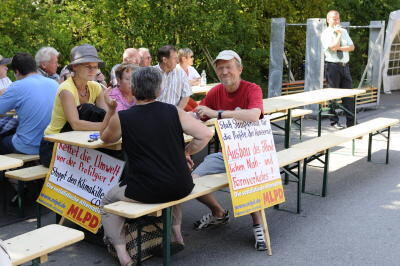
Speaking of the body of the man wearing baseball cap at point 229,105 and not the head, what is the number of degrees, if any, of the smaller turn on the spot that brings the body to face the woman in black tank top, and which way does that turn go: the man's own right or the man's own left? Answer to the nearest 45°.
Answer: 0° — they already face them

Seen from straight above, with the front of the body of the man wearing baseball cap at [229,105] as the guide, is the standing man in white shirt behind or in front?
behind

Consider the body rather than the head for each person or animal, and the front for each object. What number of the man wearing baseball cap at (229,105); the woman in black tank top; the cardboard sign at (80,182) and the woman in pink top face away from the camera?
1

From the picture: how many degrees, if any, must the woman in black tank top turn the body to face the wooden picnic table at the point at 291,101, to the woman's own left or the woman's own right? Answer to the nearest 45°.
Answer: approximately 45° to the woman's own right

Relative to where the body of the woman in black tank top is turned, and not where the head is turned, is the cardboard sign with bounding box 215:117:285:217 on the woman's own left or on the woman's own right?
on the woman's own right

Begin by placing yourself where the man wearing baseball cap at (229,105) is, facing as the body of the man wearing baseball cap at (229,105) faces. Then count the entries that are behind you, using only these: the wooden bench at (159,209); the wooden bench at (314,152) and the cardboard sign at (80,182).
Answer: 1

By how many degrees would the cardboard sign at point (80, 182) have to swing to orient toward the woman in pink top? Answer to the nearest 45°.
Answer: approximately 135° to its left

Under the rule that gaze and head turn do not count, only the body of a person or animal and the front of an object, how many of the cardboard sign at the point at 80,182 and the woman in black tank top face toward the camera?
1

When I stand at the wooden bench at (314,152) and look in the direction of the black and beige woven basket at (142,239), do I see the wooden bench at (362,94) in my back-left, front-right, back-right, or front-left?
back-right

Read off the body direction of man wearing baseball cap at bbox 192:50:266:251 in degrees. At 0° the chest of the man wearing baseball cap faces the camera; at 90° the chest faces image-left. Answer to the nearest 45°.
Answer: approximately 45°

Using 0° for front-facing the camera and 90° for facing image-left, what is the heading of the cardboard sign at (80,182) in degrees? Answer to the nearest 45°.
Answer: approximately 0°

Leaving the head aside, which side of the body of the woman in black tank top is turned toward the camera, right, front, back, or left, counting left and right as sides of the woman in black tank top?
back

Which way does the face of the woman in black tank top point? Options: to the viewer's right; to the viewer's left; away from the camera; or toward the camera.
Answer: away from the camera

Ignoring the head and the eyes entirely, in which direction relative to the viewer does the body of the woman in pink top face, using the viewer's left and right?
facing the viewer and to the right of the viewer

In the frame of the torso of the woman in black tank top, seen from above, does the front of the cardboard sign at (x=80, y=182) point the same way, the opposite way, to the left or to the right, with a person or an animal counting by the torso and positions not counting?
the opposite way
